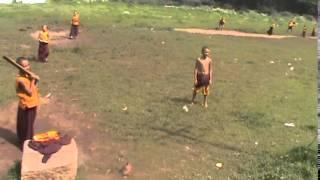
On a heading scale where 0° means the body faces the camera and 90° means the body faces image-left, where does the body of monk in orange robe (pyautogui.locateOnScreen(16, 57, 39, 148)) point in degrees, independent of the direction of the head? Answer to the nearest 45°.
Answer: approximately 315°

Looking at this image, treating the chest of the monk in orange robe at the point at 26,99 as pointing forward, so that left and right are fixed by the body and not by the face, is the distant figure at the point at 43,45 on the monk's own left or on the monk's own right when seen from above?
on the monk's own left

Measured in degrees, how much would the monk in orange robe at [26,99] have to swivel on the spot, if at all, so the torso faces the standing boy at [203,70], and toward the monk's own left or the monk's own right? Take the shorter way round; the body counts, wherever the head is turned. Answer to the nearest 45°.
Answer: approximately 90° to the monk's own left

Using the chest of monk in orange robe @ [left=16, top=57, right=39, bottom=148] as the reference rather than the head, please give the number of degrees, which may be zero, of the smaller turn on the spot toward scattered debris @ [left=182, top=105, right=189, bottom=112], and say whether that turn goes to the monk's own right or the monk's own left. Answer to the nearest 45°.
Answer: approximately 90° to the monk's own left

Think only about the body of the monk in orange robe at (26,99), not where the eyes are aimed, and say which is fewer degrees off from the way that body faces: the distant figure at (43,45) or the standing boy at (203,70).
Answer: the standing boy
